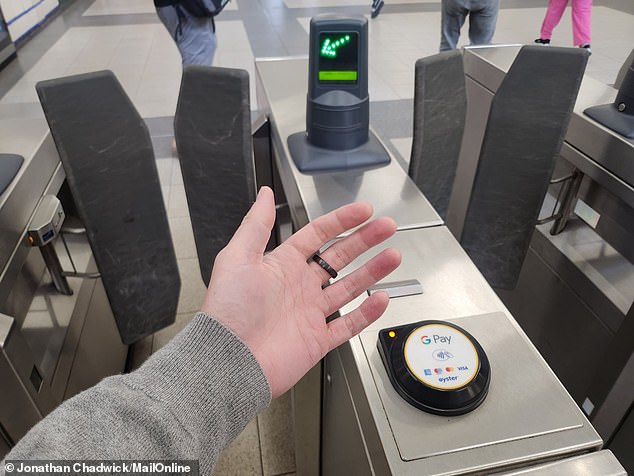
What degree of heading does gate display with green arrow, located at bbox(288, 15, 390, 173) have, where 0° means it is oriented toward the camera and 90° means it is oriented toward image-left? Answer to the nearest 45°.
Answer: approximately 0°
